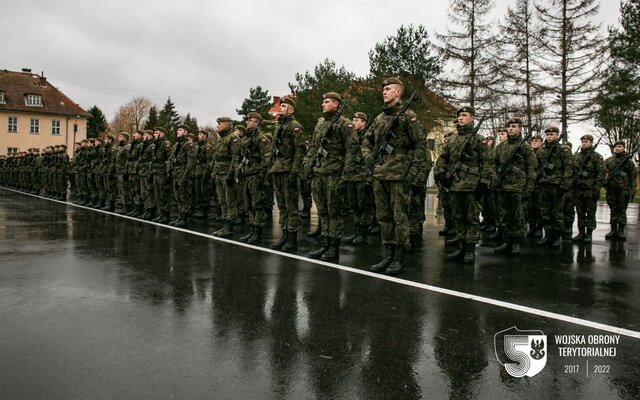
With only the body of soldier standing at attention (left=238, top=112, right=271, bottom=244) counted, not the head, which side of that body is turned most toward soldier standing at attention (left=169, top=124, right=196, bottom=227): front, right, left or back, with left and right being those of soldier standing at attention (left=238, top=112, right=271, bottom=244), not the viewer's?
right

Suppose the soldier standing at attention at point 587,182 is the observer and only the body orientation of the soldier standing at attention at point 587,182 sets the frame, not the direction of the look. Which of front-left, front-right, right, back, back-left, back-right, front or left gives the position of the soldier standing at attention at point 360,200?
front

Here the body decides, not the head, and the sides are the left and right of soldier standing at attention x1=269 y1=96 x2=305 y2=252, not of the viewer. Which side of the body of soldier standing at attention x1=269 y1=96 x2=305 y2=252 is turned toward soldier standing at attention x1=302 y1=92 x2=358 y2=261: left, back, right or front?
left

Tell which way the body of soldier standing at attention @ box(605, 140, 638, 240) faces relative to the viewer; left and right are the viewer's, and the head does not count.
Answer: facing the viewer and to the left of the viewer

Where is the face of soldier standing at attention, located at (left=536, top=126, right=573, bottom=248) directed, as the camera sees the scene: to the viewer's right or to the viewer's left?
to the viewer's left

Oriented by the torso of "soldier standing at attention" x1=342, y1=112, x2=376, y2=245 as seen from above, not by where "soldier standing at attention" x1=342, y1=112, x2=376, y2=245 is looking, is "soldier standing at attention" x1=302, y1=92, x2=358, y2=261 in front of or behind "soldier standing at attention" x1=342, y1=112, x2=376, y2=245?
in front

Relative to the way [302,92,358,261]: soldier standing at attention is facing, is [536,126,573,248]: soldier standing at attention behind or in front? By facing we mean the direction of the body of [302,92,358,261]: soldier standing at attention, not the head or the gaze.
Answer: behind

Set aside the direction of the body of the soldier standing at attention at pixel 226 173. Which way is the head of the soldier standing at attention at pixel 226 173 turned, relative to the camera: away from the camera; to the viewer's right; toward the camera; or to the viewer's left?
to the viewer's left

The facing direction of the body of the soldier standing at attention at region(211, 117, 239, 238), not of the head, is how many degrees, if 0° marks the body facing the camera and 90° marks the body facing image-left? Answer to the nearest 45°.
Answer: approximately 45°

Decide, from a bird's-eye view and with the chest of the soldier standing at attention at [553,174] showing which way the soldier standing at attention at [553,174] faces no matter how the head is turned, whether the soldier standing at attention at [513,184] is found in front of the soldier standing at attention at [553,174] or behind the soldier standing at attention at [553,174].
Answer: in front

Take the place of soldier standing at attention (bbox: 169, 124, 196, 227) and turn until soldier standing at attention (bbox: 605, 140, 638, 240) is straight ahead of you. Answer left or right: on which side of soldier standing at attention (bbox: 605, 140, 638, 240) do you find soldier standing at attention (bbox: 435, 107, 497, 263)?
right

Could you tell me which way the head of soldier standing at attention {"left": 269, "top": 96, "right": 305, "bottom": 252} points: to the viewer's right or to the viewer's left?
to the viewer's left
